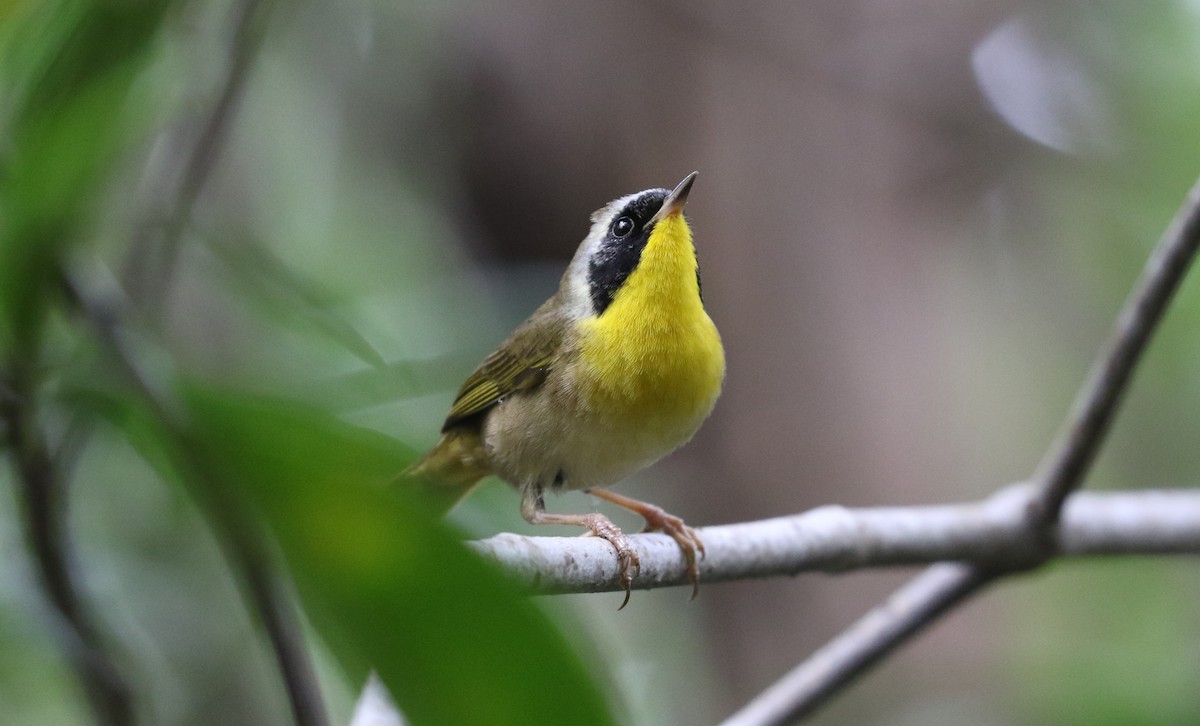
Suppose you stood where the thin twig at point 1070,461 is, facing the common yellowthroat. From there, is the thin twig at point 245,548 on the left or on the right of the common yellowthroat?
left

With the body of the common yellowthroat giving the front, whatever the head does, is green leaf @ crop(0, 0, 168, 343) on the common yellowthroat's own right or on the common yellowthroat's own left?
on the common yellowthroat's own right

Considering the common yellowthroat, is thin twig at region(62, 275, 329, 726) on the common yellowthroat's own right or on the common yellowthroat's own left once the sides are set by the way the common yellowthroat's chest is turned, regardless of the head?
on the common yellowthroat's own right

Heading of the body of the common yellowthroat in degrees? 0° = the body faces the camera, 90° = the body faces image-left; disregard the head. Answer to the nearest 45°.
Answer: approximately 315°

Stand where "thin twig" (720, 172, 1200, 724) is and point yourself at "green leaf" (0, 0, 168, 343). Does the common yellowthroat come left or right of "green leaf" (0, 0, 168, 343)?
right
